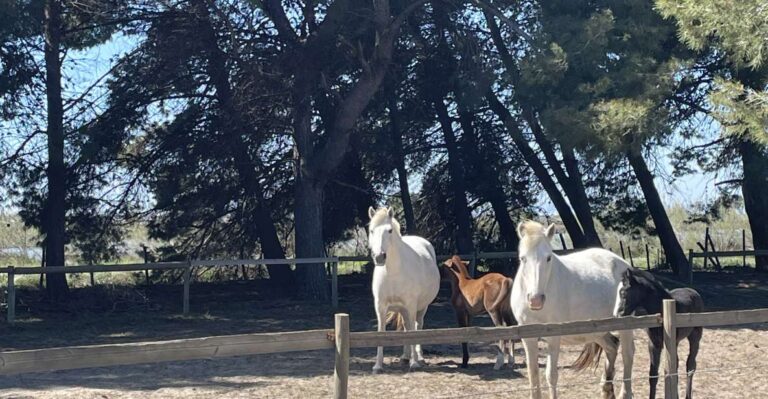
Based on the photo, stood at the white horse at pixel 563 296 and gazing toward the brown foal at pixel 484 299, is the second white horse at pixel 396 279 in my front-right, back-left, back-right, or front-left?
front-left

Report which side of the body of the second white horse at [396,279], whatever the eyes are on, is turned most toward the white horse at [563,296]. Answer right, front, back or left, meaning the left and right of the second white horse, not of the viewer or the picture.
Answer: left

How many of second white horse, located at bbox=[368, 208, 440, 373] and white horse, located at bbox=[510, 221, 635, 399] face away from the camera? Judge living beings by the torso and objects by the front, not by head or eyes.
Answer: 0

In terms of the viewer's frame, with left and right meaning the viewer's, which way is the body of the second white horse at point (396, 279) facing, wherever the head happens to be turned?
facing the viewer and to the left of the viewer

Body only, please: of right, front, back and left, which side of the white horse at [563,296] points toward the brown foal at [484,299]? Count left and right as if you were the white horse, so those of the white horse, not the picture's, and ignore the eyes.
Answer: right

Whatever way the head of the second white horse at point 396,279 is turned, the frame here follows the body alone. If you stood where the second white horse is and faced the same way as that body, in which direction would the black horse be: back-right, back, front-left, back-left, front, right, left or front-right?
left

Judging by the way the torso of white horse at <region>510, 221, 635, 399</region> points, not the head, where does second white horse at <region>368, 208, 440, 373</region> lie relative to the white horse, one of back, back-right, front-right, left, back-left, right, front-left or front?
right

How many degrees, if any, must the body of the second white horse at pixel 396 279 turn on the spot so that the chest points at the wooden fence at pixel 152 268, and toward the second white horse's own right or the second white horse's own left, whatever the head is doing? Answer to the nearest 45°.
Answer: approximately 90° to the second white horse's own right

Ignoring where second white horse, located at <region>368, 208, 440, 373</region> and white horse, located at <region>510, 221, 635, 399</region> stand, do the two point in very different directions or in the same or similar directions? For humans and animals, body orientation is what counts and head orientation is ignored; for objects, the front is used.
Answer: same or similar directions

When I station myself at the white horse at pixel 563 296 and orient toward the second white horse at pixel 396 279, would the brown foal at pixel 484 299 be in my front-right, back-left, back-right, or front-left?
front-right
